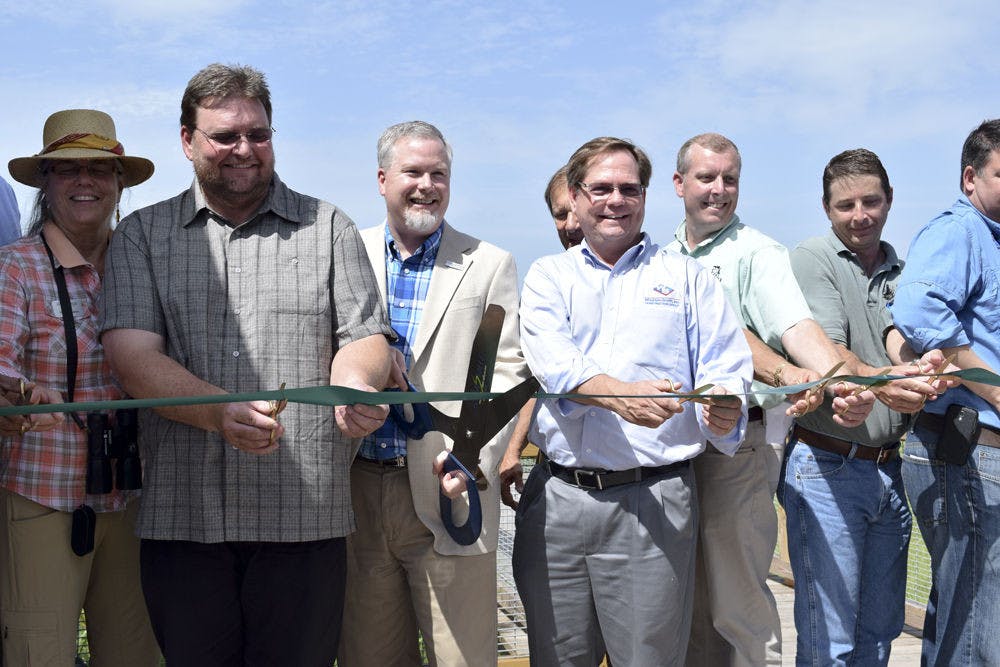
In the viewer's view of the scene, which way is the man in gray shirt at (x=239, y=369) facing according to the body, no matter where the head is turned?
toward the camera

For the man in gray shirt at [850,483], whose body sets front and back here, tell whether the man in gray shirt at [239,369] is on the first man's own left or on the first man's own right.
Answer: on the first man's own right

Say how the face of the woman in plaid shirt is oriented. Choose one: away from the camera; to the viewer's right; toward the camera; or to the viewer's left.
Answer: toward the camera

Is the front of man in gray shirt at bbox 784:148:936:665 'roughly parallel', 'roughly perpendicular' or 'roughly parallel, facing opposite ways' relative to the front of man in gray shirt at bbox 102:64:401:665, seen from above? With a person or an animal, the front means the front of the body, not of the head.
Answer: roughly parallel

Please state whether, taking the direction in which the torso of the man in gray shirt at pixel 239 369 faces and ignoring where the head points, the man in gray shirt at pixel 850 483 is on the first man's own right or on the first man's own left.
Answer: on the first man's own left

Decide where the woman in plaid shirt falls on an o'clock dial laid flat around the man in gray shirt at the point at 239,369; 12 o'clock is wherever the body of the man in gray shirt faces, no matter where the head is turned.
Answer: The woman in plaid shirt is roughly at 4 o'clock from the man in gray shirt.

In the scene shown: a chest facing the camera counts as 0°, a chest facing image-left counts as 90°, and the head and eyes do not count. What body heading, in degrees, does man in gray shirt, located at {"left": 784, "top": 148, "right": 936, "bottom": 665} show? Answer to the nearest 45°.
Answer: approximately 315°

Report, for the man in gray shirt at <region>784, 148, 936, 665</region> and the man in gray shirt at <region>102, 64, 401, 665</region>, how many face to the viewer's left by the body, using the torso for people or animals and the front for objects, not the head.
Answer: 0

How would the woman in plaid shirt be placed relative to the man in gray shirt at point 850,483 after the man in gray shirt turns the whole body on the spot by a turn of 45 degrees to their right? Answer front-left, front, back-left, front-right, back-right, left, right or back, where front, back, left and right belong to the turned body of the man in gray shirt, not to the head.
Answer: front-right
